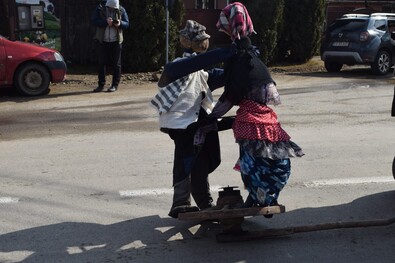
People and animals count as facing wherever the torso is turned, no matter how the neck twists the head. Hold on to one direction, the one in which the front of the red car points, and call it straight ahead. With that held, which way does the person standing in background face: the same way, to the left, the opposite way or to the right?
to the right

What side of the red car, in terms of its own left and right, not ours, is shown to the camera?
right

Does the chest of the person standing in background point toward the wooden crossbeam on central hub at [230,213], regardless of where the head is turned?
yes

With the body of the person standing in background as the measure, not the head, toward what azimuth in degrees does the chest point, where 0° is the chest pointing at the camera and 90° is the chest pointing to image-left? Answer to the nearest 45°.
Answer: approximately 0°

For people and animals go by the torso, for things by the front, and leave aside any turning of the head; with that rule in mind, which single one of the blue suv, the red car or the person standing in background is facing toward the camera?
the person standing in background

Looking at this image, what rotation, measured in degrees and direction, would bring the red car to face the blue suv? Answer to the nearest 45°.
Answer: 0° — it already faces it

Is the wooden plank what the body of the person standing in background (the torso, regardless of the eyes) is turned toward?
yes

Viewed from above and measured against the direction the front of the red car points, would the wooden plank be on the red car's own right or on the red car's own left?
on the red car's own right
